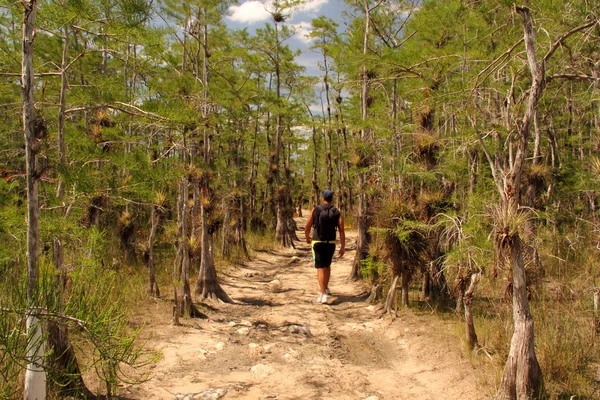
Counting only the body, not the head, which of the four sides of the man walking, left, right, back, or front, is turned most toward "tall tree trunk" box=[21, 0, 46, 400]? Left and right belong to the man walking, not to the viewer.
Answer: back

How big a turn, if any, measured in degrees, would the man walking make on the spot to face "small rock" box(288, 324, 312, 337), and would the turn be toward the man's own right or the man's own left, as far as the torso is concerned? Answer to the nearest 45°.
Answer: approximately 180°

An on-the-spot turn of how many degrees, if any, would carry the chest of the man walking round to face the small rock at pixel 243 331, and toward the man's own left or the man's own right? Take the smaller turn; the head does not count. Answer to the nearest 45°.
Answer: approximately 135° to the man's own left

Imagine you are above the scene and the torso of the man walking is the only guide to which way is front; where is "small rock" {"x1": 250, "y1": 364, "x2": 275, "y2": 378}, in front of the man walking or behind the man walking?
behind

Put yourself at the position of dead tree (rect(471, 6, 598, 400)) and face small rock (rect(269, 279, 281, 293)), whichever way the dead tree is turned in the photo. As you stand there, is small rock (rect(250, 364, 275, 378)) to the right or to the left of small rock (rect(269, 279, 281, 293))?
left

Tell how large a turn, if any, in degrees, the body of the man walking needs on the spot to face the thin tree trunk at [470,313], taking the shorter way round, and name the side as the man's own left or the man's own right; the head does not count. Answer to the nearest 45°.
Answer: approximately 135° to the man's own right

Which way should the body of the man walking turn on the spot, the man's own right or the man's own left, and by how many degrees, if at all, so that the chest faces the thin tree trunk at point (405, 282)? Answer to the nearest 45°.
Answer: approximately 90° to the man's own right

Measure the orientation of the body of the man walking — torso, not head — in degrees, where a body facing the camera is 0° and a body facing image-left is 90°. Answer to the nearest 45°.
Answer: approximately 180°

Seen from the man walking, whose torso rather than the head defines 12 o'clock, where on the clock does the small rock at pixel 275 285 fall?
The small rock is roughly at 11 o'clock from the man walking.
